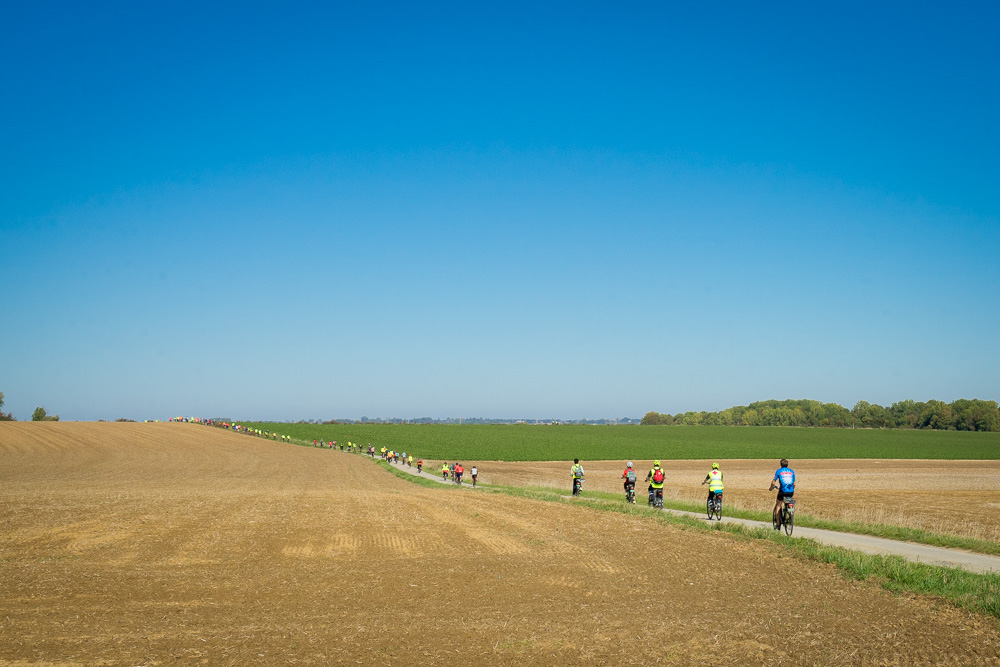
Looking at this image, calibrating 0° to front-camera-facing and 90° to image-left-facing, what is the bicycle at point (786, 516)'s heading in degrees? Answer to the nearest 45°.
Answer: approximately 135°

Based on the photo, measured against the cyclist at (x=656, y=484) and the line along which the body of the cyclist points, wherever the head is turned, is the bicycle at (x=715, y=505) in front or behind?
behind

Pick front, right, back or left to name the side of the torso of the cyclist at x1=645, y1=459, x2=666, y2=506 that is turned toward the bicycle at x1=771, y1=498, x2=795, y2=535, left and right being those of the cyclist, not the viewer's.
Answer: back

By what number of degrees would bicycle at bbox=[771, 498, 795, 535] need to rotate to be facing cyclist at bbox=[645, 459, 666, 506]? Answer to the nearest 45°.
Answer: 0° — it already faces them

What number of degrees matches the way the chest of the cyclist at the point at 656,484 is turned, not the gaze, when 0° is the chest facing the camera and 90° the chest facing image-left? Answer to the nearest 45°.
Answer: approximately 135°
